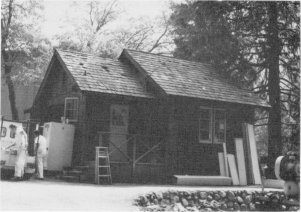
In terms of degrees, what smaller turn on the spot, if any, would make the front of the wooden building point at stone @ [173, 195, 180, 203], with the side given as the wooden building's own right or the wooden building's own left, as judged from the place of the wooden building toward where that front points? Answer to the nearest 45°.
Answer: approximately 45° to the wooden building's own right

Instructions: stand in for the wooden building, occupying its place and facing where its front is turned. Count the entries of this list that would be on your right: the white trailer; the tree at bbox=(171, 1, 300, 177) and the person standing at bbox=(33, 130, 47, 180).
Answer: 2

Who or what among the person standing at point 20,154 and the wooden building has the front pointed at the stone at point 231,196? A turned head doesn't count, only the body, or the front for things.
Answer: the wooden building

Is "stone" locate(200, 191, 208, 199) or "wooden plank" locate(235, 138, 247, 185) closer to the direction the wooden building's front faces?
the stone

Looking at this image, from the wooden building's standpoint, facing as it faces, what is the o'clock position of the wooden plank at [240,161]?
The wooden plank is roughly at 10 o'clock from the wooden building.

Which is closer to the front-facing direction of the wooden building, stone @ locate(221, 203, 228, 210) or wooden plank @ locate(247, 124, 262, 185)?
the stone

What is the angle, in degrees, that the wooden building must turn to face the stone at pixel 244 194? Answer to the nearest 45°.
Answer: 0° — it already faces it
